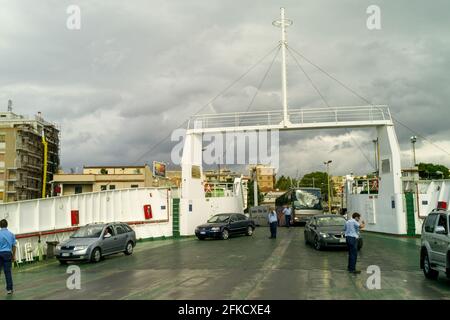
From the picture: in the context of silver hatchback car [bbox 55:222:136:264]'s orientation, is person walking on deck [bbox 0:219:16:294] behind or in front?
in front

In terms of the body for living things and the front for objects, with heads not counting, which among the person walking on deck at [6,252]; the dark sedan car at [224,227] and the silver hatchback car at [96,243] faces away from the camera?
the person walking on deck

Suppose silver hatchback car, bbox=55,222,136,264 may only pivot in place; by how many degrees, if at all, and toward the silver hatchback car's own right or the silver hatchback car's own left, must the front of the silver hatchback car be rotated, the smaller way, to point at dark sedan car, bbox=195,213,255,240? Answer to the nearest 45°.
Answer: approximately 180°

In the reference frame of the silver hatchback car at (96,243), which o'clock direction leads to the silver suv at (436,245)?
the silver suv at (436,245) is roughly at 9 o'clock from the silver hatchback car at (96,243).

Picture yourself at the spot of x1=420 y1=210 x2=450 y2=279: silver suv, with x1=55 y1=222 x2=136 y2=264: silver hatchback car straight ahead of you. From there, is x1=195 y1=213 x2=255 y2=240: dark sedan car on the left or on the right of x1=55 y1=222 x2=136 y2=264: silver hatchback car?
right

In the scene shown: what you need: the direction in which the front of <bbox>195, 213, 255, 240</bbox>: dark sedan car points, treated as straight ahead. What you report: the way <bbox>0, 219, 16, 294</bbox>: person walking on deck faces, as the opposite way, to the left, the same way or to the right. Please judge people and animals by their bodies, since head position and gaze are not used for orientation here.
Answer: to the right

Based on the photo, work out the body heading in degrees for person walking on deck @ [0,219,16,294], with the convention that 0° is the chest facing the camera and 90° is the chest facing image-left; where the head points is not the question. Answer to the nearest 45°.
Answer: approximately 180°
